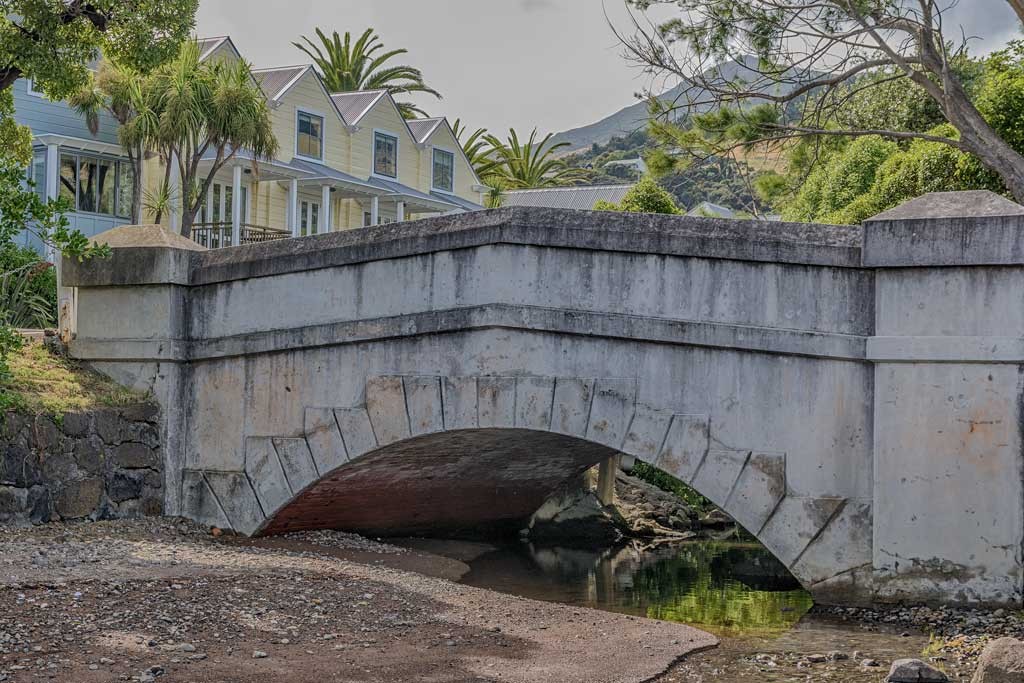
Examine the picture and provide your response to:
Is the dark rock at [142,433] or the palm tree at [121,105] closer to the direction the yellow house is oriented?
the dark rock

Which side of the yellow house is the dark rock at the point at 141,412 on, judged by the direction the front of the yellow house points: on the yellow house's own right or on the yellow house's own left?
on the yellow house's own right

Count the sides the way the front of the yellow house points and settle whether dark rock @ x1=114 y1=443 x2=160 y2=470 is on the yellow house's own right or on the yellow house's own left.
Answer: on the yellow house's own right

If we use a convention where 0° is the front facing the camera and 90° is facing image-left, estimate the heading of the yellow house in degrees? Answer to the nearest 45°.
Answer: approximately 315°

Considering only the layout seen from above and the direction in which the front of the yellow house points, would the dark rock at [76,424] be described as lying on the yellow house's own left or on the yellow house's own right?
on the yellow house's own right

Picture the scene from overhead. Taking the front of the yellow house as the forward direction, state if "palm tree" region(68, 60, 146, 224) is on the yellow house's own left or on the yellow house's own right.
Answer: on the yellow house's own right

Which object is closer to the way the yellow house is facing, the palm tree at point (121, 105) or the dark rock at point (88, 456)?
the dark rock

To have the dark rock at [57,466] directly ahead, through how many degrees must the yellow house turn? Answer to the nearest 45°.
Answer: approximately 45° to its right

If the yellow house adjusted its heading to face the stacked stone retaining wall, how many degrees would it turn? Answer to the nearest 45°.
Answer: approximately 45° to its right

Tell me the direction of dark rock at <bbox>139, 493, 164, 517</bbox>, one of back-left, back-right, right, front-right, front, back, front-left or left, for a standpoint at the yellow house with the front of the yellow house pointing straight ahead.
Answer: front-right

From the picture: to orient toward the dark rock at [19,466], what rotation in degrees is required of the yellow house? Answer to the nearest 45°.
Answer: approximately 45° to its right

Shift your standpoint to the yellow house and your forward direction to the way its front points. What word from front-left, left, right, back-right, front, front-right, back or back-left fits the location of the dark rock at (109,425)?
front-right
